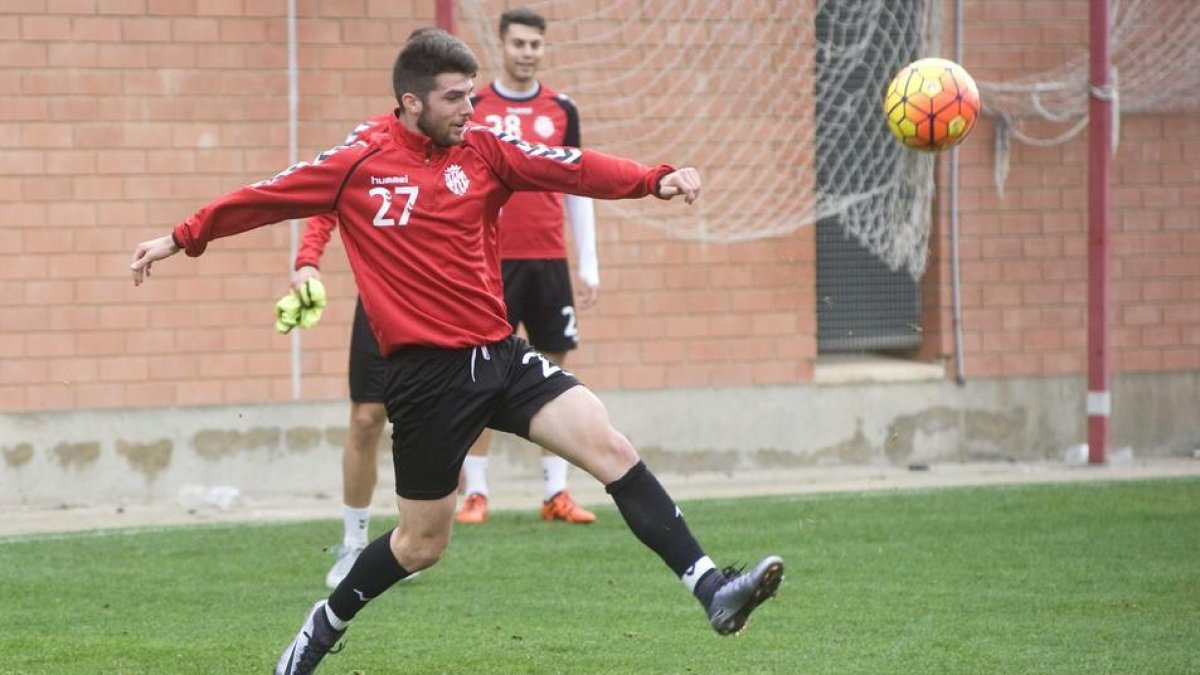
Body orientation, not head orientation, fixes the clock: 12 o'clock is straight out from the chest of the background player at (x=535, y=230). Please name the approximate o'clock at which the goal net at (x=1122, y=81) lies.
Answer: The goal net is roughly at 8 o'clock from the background player.

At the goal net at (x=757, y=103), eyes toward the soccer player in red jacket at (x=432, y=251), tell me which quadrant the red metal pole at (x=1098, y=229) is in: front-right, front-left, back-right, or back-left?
back-left

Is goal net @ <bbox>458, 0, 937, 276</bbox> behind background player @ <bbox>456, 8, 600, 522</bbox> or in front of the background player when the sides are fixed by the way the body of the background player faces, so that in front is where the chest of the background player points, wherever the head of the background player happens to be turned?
behind

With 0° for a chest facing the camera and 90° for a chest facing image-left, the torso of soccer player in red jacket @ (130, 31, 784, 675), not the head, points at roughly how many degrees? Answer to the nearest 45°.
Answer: approximately 315°

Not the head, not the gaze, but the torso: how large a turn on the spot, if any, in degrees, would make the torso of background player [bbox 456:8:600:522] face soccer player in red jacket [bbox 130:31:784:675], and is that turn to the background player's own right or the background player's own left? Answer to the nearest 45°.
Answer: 0° — they already face them

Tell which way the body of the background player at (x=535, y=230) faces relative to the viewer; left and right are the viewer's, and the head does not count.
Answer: facing the viewer

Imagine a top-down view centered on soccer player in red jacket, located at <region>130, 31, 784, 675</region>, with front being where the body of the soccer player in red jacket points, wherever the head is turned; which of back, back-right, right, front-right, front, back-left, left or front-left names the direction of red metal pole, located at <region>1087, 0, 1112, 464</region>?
left
